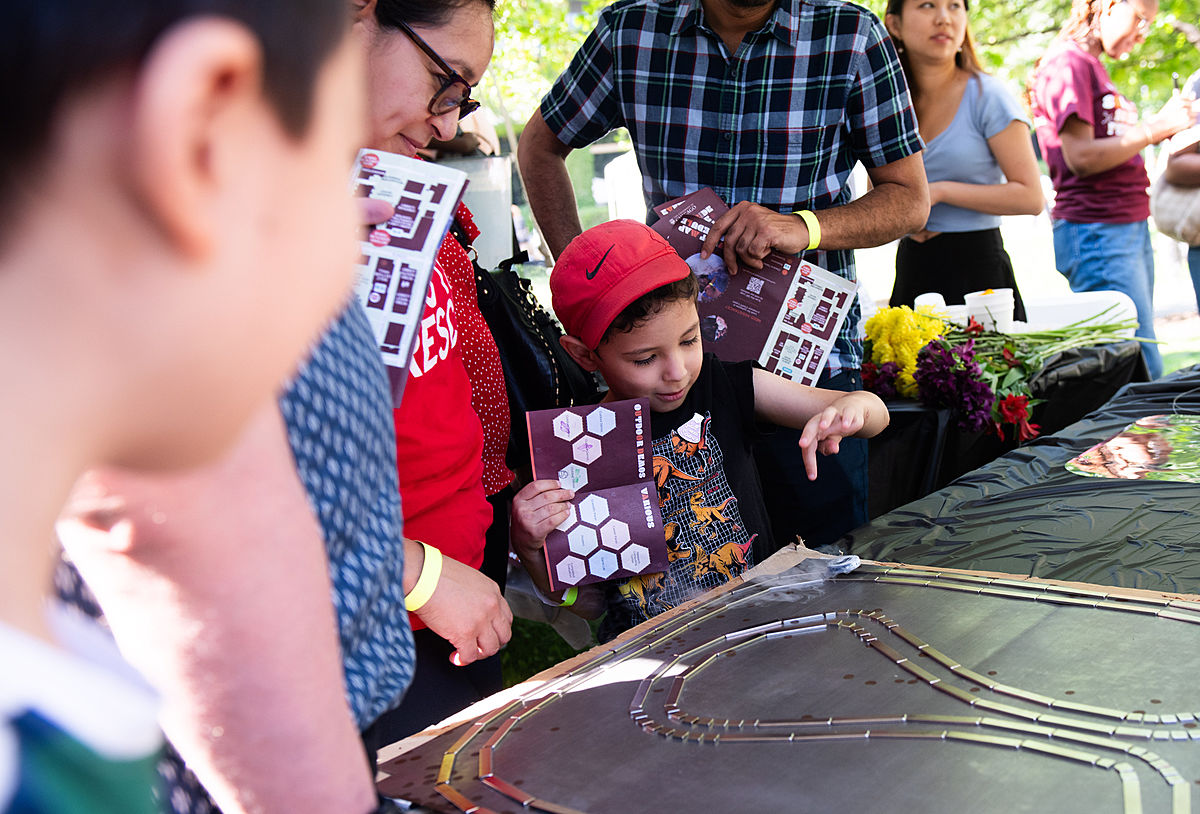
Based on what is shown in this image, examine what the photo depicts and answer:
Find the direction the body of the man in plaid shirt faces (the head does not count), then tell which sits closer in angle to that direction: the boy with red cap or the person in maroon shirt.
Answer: the boy with red cap

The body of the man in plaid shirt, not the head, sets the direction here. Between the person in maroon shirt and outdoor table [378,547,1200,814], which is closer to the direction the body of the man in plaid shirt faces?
the outdoor table

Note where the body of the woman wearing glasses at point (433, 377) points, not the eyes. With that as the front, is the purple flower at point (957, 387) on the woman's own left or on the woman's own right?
on the woman's own left

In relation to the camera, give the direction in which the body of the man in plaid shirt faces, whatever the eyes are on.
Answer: toward the camera

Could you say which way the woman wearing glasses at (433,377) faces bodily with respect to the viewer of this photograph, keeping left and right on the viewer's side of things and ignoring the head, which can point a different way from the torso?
facing the viewer and to the right of the viewer

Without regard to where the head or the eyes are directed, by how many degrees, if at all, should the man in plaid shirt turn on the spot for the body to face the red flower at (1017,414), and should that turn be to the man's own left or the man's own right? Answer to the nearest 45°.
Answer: approximately 135° to the man's own left

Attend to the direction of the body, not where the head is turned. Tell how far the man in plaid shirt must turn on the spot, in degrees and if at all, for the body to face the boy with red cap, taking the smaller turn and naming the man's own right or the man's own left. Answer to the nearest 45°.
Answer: approximately 45° to the man's own right

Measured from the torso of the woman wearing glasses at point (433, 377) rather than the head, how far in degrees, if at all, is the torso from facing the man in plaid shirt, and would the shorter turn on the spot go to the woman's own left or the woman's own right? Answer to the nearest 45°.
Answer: approximately 90° to the woman's own left

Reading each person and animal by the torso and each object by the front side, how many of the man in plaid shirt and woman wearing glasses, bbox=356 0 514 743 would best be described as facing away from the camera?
0

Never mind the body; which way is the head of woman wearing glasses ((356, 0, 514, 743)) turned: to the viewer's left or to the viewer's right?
to the viewer's right

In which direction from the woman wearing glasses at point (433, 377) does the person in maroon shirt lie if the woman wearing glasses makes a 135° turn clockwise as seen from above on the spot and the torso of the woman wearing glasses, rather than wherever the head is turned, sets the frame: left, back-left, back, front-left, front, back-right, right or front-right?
back-right

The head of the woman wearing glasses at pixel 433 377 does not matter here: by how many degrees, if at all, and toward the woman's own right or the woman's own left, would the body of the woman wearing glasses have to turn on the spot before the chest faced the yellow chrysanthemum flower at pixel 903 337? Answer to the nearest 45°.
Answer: approximately 90° to the woman's own left

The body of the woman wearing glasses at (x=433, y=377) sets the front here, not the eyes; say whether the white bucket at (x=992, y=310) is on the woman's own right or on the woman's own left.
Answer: on the woman's own left
